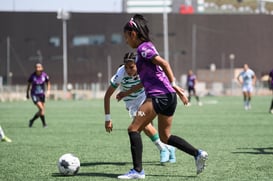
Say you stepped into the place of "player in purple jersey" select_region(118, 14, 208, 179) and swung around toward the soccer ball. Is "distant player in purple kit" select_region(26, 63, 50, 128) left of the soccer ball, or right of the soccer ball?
right

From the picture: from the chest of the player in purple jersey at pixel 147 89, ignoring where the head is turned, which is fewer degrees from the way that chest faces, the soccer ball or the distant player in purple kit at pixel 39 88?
the soccer ball

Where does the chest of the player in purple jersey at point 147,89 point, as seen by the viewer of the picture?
to the viewer's left

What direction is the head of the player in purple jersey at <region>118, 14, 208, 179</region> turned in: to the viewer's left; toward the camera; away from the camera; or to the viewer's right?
to the viewer's left
